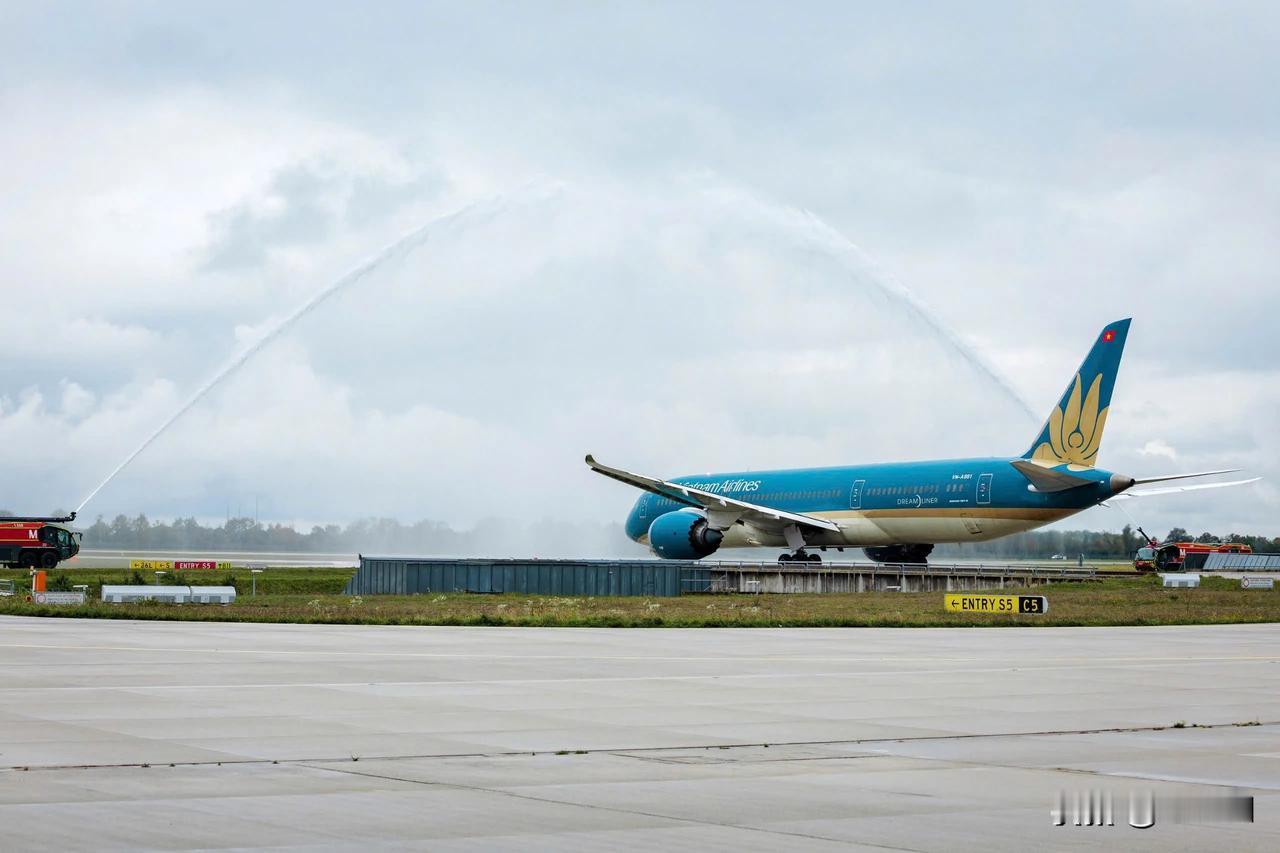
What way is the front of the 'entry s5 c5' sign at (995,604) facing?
toward the camera
